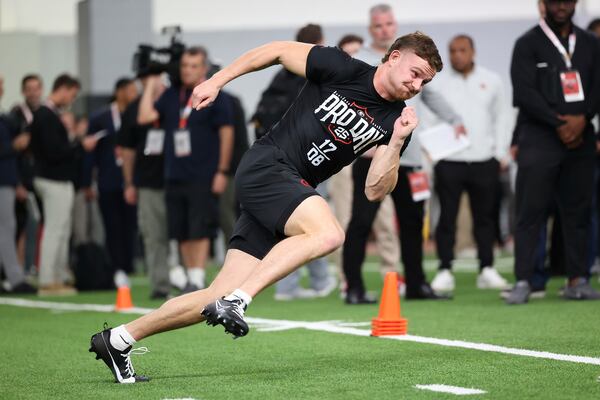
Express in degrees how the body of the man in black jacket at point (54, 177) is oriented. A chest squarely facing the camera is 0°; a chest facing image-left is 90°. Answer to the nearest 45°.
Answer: approximately 270°

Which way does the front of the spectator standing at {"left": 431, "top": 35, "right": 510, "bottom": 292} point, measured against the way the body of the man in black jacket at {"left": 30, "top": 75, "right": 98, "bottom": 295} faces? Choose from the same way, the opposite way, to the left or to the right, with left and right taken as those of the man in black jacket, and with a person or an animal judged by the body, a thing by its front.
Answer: to the right

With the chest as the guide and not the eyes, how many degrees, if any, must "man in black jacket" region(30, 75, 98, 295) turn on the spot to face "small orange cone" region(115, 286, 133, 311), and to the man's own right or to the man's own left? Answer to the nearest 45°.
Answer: approximately 90° to the man's own right

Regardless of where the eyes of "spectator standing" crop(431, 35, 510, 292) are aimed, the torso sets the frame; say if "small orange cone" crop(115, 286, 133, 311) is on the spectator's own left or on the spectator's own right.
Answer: on the spectator's own right

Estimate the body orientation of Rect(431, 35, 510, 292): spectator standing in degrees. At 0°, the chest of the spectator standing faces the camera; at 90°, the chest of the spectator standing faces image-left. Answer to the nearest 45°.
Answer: approximately 0°

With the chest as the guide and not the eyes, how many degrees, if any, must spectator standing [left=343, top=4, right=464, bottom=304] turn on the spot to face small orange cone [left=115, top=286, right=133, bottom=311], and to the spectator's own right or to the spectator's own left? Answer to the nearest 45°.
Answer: approximately 135° to the spectator's own right

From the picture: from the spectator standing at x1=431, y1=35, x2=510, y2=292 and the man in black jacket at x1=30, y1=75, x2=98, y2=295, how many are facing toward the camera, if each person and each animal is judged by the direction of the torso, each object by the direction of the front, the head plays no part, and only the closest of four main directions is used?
1
